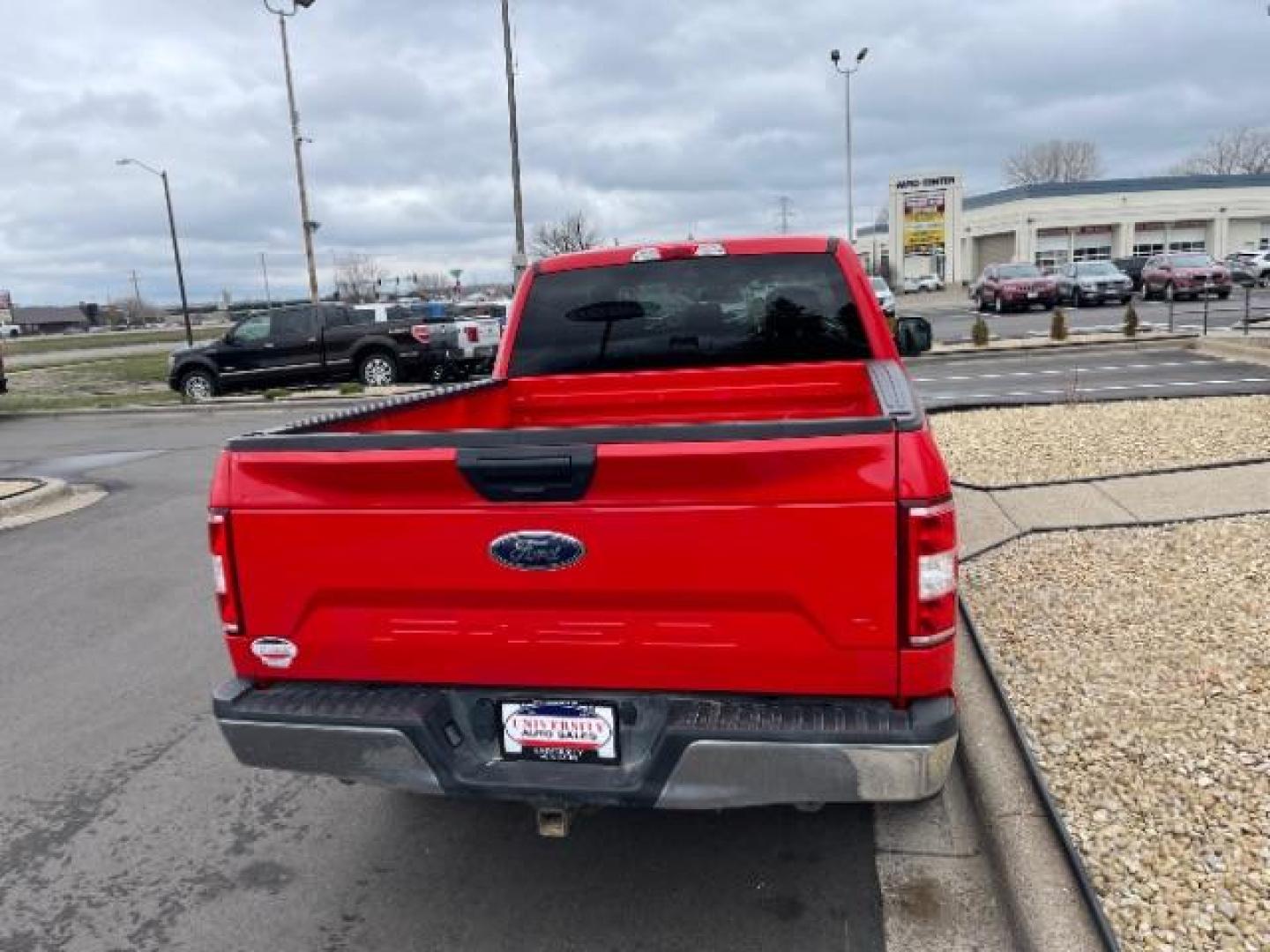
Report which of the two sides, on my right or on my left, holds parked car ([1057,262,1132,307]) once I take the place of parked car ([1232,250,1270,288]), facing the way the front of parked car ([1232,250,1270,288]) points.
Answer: on my right

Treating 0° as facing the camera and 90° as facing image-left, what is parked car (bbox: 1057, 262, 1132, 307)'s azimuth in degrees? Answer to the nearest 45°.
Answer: approximately 315°

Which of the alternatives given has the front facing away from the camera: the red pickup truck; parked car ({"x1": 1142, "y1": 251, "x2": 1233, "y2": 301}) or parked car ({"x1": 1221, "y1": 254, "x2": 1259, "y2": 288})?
the red pickup truck

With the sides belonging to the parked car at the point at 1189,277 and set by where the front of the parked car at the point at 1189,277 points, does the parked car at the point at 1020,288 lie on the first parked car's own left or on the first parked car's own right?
on the first parked car's own right

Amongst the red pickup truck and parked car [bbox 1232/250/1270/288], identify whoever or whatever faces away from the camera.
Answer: the red pickup truck

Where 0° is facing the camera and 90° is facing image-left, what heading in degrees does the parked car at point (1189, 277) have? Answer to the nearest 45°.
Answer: approximately 315°

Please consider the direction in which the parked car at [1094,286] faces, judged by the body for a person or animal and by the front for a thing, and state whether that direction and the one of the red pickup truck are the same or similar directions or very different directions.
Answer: very different directions

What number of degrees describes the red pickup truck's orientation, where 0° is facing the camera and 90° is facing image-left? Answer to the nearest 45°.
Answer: approximately 180°

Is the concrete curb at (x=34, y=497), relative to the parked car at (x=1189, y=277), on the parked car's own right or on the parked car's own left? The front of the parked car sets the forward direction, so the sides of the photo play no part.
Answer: on the parked car's own right

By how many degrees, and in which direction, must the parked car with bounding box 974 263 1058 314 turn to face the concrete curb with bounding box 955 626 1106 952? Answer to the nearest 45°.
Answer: approximately 45° to its right

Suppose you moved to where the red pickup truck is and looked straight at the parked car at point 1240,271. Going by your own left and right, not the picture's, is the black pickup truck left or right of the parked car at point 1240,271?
left
